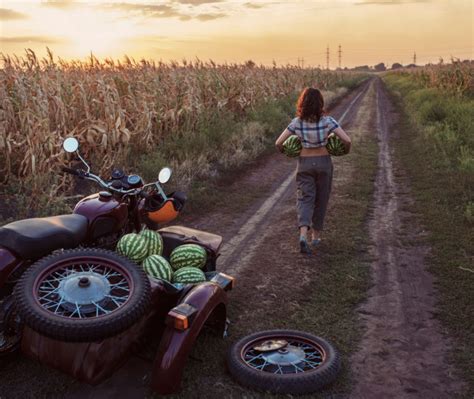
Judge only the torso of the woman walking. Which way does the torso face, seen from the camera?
away from the camera

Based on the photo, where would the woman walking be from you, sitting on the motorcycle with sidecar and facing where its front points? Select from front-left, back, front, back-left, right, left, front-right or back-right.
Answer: front

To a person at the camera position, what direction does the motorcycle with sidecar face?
facing away from the viewer and to the right of the viewer

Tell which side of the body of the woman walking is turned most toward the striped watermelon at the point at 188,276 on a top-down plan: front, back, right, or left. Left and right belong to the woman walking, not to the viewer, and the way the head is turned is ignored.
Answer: back

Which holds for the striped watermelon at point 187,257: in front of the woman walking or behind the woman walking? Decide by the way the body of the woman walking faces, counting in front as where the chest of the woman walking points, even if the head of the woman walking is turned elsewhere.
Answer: behind

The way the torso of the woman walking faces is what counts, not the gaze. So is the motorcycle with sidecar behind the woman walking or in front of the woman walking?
behind

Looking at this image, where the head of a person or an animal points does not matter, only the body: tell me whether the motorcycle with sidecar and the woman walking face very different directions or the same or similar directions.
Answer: same or similar directions

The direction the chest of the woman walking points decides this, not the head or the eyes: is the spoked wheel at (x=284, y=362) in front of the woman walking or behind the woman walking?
behind

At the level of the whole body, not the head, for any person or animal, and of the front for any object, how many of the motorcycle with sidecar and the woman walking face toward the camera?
0

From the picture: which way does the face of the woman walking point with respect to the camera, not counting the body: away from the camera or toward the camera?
away from the camera
